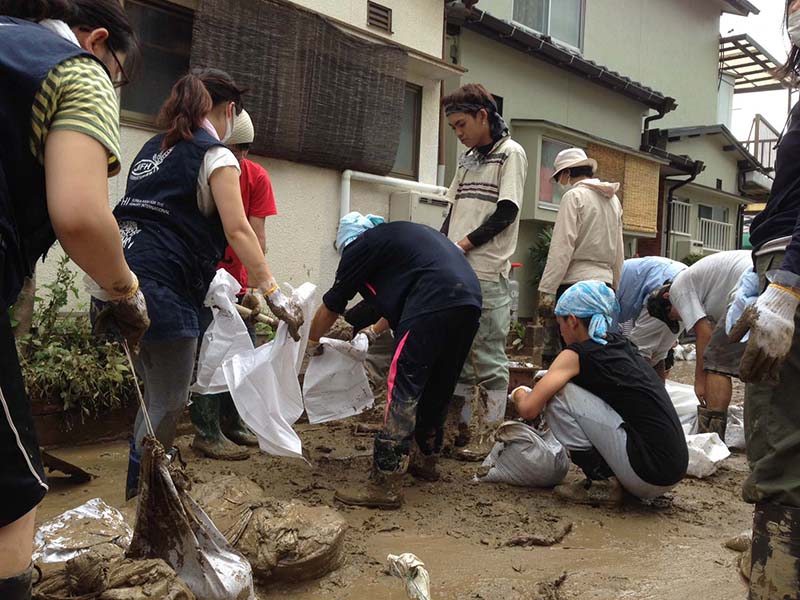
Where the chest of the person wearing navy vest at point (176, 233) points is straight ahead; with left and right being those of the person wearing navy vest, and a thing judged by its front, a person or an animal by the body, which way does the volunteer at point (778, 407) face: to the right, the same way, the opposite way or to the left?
to the left

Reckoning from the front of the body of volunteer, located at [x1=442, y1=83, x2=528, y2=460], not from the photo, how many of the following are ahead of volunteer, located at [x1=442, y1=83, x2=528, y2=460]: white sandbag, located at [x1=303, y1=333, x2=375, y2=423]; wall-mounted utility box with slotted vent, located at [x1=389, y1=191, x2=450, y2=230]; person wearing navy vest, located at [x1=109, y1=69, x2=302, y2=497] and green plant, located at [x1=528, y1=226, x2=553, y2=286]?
2

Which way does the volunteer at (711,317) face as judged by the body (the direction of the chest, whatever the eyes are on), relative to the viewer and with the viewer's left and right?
facing to the left of the viewer

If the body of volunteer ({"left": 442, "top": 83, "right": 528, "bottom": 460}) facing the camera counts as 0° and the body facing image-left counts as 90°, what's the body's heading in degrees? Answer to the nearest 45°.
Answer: approximately 45°

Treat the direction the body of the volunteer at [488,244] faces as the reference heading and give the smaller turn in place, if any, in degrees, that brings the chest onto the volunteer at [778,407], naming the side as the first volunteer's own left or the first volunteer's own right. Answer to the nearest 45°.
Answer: approximately 45° to the first volunteer's own left

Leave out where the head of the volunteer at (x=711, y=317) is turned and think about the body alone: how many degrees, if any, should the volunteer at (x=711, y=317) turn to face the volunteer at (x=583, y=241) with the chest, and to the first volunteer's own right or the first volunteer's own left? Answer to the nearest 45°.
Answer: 0° — they already face them

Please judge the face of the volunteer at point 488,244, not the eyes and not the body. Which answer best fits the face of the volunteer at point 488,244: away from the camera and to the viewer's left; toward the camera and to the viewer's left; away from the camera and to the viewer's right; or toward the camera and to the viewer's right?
toward the camera and to the viewer's left

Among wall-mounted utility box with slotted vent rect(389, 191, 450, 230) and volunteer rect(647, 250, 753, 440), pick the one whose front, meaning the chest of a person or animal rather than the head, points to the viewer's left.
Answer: the volunteer

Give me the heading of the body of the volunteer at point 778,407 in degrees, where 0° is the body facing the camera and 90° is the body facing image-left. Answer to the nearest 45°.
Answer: approximately 90°

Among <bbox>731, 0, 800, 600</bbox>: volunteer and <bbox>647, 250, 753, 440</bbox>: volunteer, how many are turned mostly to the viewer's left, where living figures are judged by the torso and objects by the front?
2

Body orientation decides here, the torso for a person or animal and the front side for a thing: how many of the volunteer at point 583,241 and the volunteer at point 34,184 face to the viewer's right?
1

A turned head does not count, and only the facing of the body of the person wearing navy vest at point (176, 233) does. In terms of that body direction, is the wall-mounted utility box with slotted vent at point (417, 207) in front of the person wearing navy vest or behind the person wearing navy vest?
in front
